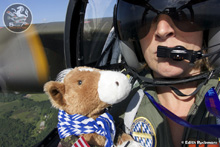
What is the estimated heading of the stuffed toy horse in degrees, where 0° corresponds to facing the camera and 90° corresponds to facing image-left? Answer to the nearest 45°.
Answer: approximately 270°
